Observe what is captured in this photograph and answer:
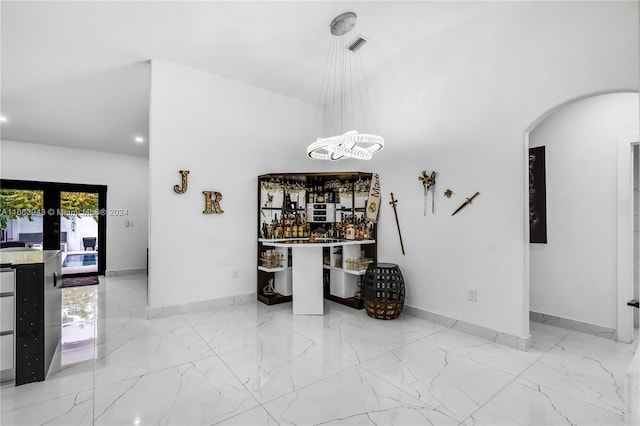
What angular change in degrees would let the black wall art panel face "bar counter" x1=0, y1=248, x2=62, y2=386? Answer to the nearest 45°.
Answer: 0° — it already faces it

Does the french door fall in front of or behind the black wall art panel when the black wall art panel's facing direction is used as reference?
in front

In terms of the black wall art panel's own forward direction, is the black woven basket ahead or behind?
ahead

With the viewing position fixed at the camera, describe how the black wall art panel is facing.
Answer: facing the viewer and to the left of the viewer

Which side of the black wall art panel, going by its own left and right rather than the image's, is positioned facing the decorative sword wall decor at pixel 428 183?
front

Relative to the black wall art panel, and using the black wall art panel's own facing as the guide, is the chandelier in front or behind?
in front

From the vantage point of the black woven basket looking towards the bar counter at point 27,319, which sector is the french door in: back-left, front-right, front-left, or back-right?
front-right
